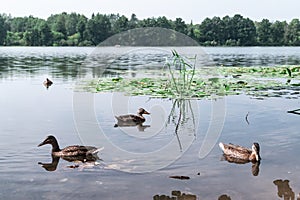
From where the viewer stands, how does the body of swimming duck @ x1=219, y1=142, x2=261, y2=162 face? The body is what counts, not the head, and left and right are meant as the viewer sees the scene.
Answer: facing the viewer and to the right of the viewer

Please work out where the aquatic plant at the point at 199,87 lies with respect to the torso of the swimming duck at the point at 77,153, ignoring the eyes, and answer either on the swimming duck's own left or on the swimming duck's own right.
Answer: on the swimming duck's own right

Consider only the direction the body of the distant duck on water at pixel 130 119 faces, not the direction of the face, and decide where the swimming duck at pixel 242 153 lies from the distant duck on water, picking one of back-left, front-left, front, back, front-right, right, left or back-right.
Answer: front-right

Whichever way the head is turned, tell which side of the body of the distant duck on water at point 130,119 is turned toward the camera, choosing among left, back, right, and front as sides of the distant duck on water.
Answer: right

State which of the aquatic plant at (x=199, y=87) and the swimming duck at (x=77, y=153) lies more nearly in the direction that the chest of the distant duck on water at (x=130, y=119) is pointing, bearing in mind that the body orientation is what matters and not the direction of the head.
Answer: the aquatic plant

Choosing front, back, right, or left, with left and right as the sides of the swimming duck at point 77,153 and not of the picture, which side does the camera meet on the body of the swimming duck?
left

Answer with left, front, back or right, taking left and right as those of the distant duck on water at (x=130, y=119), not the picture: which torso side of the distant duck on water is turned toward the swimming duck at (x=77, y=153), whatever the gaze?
right

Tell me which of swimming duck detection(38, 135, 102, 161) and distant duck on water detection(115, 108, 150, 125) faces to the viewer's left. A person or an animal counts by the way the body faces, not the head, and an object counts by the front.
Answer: the swimming duck

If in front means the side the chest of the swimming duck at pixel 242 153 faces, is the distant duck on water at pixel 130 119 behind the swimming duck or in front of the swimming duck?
behind

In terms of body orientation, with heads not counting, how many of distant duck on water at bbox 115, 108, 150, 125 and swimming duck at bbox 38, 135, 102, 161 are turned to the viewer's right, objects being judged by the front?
1

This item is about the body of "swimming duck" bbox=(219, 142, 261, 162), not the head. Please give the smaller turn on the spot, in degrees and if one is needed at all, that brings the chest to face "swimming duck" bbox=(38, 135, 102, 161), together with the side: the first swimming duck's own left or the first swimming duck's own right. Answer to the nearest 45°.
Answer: approximately 135° to the first swimming duck's own right
